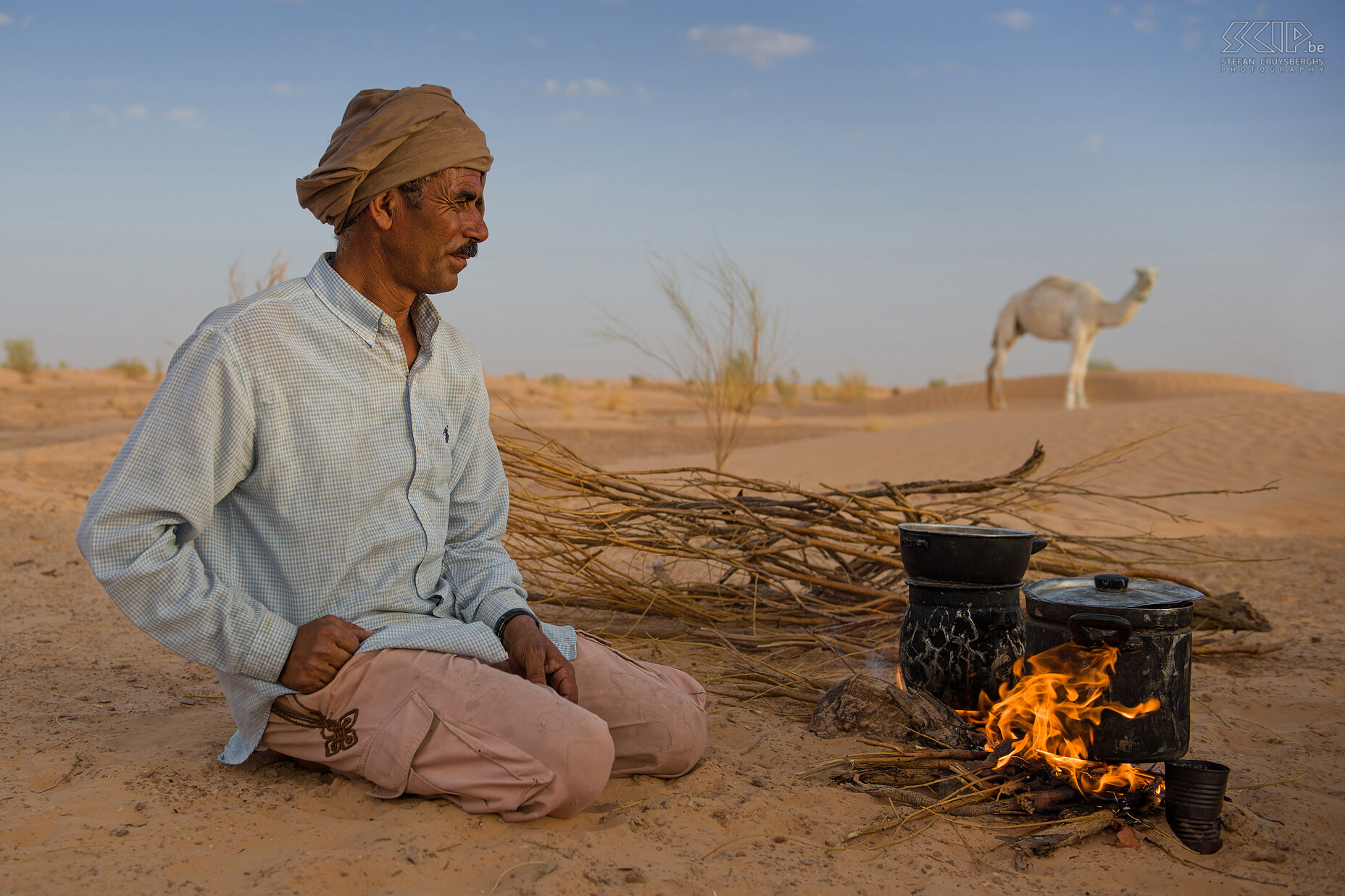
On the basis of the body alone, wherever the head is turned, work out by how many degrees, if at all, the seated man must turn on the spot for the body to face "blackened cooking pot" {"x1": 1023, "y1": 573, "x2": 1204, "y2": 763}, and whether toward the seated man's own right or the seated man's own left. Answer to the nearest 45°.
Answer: approximately 45° to the seated man's own left

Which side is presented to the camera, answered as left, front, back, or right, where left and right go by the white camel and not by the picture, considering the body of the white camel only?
right

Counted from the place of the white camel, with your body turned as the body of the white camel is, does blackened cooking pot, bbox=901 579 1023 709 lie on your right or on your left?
on your right

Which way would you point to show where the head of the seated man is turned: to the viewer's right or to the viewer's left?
to the viewer's right

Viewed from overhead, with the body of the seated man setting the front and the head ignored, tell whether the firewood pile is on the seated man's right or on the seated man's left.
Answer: on the seated man's left

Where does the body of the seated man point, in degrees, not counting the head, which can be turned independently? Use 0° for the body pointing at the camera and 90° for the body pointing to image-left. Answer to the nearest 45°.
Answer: approximately 315°

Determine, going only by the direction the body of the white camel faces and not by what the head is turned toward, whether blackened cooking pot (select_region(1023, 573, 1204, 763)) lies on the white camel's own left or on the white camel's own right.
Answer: on the white camel's own right

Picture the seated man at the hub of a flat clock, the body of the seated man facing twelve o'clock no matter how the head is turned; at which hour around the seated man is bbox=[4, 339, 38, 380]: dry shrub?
The dry shrub is roughly at 7 o'clock from the seated man.

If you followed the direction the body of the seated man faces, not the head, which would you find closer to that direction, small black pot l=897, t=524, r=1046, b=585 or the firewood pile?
the small black pot

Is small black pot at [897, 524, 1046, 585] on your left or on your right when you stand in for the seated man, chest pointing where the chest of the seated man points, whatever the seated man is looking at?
on your left

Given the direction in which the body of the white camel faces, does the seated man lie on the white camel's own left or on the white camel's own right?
on the white camel's own right
